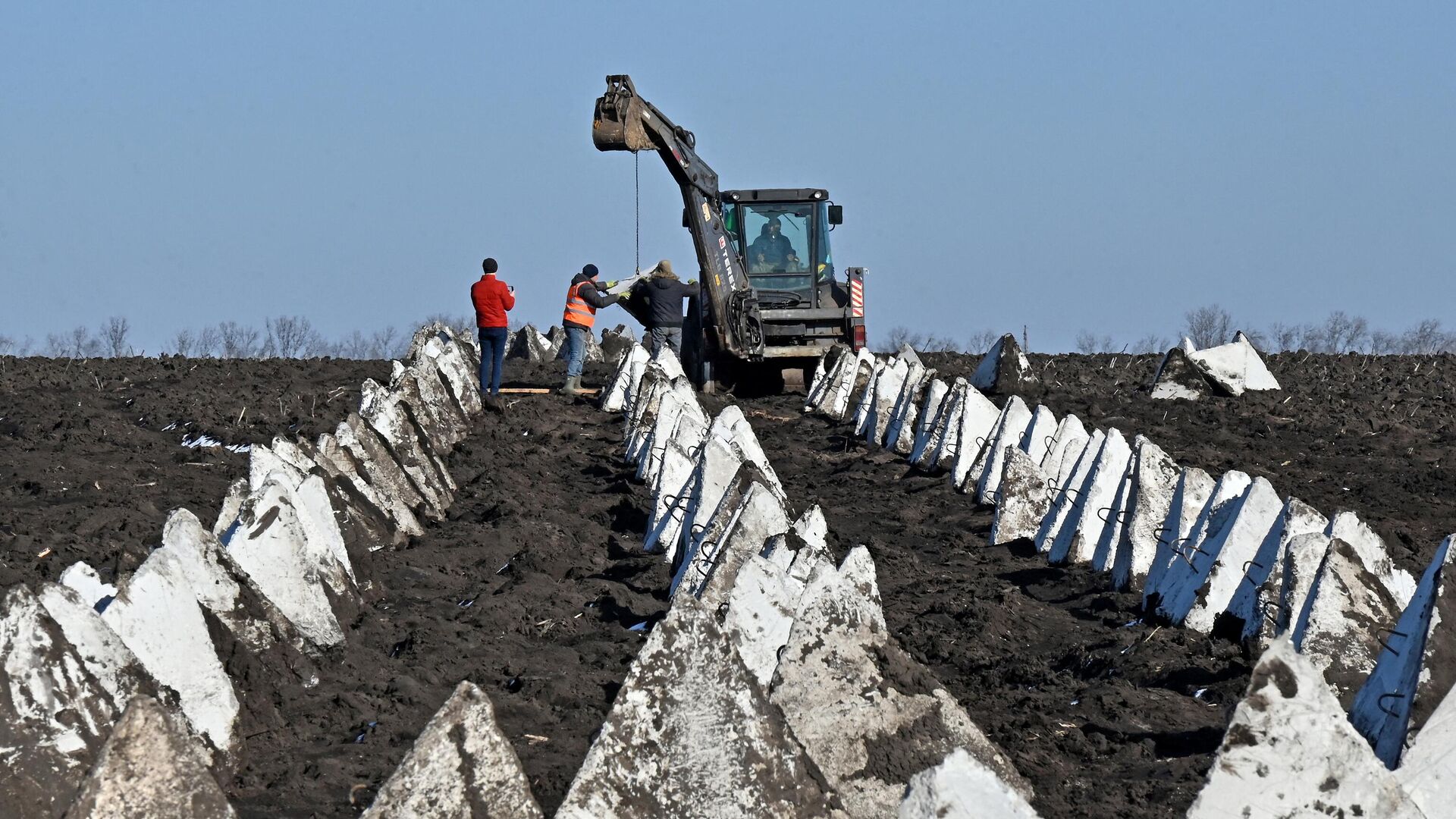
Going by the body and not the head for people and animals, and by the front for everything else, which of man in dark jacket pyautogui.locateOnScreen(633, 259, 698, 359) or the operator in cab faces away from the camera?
the man in dark jacket

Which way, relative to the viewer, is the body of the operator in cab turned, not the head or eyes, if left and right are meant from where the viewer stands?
facing the viewer

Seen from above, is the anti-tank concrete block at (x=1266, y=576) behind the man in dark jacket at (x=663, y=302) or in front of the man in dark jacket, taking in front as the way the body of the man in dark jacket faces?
behind

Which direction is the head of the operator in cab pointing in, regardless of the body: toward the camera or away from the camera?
toward the camera

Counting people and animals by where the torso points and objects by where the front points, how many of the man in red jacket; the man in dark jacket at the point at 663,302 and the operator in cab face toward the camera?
1

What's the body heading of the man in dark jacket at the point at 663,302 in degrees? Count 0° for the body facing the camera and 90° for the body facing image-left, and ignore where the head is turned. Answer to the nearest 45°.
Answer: approximately 180°

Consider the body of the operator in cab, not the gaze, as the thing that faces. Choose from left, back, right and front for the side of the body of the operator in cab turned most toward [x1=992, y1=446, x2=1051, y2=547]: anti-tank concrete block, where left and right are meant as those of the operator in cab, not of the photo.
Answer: front

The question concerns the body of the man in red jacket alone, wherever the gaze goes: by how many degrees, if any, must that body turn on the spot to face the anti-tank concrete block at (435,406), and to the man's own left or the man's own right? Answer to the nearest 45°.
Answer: approximately 135° to the man's own right

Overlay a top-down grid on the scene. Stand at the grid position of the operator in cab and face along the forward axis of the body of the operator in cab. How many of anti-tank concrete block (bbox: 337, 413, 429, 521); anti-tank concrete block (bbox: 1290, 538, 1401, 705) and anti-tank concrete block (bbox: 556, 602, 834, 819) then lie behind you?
0

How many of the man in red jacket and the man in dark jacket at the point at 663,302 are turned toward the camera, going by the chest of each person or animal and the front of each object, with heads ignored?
0

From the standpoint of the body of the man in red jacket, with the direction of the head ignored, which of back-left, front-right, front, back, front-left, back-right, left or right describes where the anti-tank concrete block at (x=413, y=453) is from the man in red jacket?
back-right

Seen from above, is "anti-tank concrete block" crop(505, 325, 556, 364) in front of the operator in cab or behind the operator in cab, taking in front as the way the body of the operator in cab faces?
behind

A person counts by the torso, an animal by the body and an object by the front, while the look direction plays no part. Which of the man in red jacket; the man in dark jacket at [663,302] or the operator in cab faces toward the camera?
the operator in cab

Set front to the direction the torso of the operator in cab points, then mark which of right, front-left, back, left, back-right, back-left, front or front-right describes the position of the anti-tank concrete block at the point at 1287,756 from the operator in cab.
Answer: front

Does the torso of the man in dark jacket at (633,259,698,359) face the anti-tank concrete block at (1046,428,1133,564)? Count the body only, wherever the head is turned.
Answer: no

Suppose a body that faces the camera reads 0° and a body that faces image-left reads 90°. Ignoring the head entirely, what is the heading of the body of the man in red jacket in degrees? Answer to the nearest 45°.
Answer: approximately 225°

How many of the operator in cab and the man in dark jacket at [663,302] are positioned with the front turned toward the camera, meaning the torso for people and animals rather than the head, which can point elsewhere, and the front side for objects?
1
